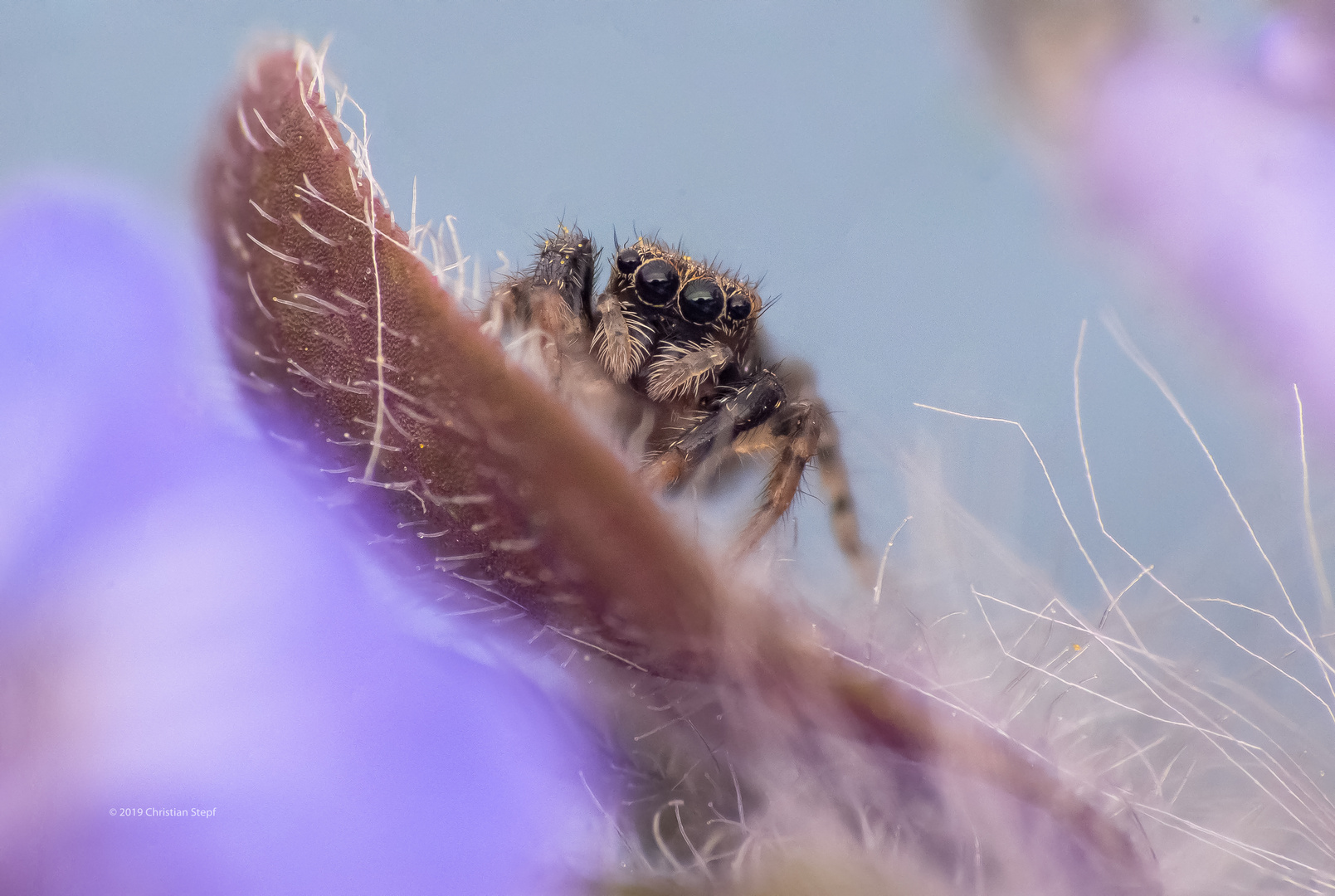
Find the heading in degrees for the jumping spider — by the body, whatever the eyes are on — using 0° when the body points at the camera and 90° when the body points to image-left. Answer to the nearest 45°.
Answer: approximately 0°
